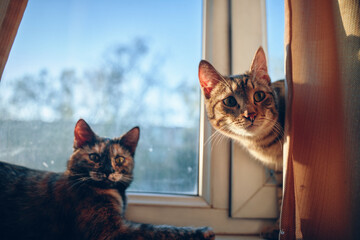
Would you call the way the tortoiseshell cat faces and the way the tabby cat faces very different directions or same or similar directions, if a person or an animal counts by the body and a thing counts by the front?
very different directions

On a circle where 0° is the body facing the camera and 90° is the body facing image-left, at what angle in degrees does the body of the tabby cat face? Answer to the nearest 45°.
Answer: approximately 45°

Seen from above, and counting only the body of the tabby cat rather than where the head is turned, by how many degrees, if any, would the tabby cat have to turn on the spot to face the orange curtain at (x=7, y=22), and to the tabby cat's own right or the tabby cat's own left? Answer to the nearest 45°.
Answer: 0° — it already faces it

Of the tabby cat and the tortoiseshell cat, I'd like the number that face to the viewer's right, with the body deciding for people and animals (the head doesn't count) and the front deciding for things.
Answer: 1

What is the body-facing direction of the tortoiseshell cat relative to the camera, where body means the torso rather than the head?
to the viewer's right
